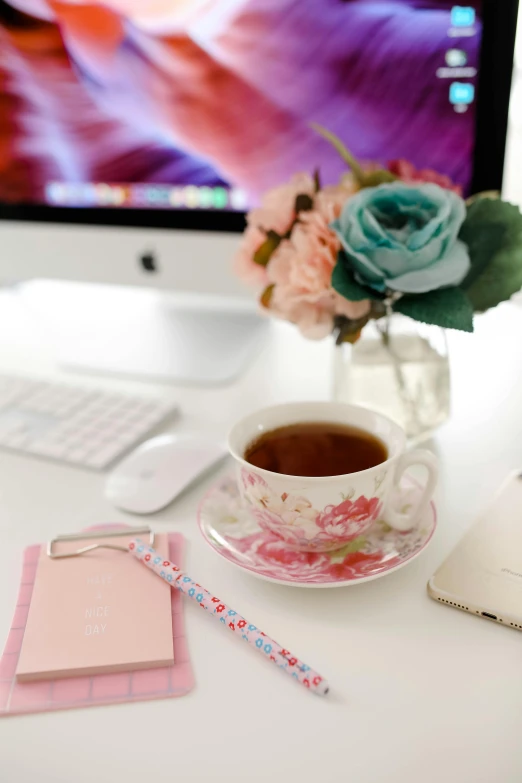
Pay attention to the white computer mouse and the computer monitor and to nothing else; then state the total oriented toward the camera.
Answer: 1

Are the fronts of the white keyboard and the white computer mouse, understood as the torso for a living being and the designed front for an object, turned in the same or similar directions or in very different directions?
very different directions

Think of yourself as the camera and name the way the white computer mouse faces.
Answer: facing away from the viewer and to the right of the viewer

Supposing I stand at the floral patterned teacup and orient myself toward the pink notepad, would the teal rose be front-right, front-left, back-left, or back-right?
back-right
